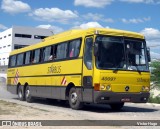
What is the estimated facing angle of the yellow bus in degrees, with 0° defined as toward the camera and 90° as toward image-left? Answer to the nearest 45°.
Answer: approximately 315°
